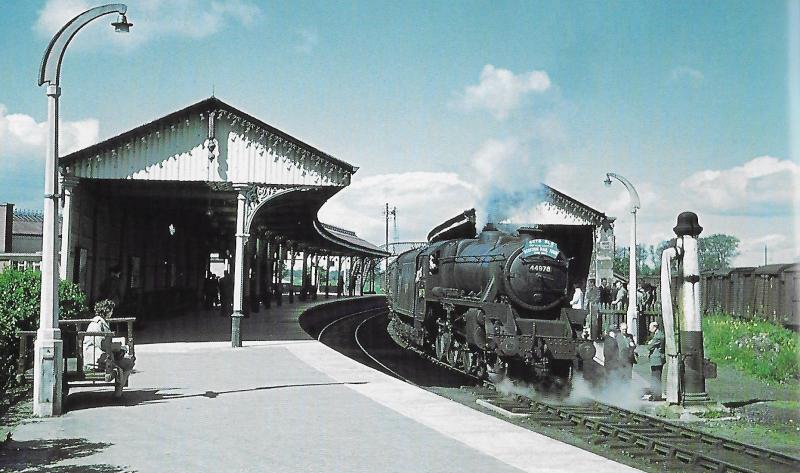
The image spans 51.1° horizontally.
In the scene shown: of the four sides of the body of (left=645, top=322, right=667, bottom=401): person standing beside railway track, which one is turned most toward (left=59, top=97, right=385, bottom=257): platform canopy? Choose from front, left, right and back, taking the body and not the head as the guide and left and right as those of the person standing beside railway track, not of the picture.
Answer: front

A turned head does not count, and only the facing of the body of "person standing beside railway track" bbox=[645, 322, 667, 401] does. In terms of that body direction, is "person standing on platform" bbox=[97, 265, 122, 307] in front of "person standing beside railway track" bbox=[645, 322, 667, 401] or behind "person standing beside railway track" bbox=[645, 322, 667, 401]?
in front

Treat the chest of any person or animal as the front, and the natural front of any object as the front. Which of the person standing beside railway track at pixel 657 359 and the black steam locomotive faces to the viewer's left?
the person standing beside railway track

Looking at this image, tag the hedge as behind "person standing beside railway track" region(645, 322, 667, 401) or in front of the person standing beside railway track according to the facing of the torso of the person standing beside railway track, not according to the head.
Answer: in front

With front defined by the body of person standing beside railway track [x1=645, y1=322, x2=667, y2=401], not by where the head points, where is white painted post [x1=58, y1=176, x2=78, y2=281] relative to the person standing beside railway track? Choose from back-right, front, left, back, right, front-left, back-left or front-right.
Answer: front

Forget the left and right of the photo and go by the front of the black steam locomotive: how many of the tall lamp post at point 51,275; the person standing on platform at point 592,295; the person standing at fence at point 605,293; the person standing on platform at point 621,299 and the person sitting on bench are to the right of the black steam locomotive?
2

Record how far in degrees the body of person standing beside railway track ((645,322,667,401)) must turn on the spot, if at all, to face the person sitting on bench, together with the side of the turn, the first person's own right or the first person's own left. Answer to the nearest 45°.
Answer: approximately 45° to the first person's own left

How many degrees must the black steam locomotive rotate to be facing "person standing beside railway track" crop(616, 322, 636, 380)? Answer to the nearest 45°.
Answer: approximately 45° to its left

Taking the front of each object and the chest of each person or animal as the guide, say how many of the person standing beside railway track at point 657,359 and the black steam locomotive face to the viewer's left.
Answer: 1

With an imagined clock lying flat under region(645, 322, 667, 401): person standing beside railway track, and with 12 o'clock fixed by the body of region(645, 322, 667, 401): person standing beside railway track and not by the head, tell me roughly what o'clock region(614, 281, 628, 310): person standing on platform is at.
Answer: region(614, 281, 628, 310): person standing on platform is roughly at 3 o'clock from region(645, 322, 667, 401): person standing beside railway track.

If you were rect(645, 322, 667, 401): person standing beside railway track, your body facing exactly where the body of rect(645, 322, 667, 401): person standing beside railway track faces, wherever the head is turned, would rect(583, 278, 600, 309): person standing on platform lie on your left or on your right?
on your right

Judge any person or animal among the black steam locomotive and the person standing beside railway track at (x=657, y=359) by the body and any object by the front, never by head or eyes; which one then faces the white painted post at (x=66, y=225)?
the person standing beside railway track

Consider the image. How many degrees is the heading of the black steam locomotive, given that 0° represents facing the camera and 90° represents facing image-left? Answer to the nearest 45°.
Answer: approximately 315°

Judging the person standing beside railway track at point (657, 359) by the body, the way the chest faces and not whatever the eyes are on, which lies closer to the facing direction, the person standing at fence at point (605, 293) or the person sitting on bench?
the person sitting on bench

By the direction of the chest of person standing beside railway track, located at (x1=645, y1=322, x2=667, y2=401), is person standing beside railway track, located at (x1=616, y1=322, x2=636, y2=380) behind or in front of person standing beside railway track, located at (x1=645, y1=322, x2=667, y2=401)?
in front

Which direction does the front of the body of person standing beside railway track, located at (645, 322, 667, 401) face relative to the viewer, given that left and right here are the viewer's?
facing to the left of the viewer

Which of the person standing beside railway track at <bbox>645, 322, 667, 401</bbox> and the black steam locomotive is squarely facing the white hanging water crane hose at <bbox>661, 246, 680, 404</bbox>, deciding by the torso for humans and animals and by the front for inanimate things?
the black steam locomotive
